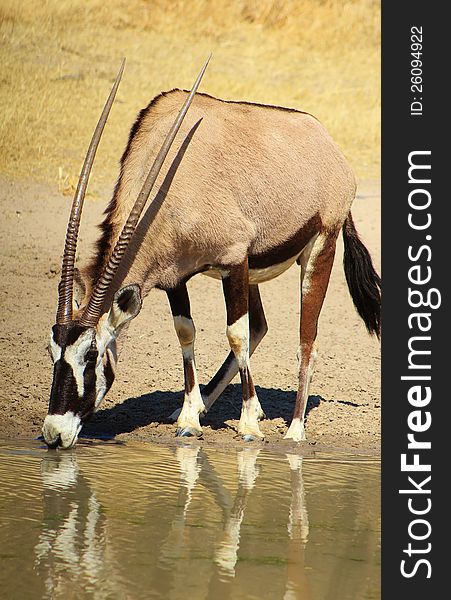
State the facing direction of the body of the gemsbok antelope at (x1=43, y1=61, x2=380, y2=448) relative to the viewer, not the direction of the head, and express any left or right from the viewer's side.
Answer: facing the viewer and to the left of the viewer
